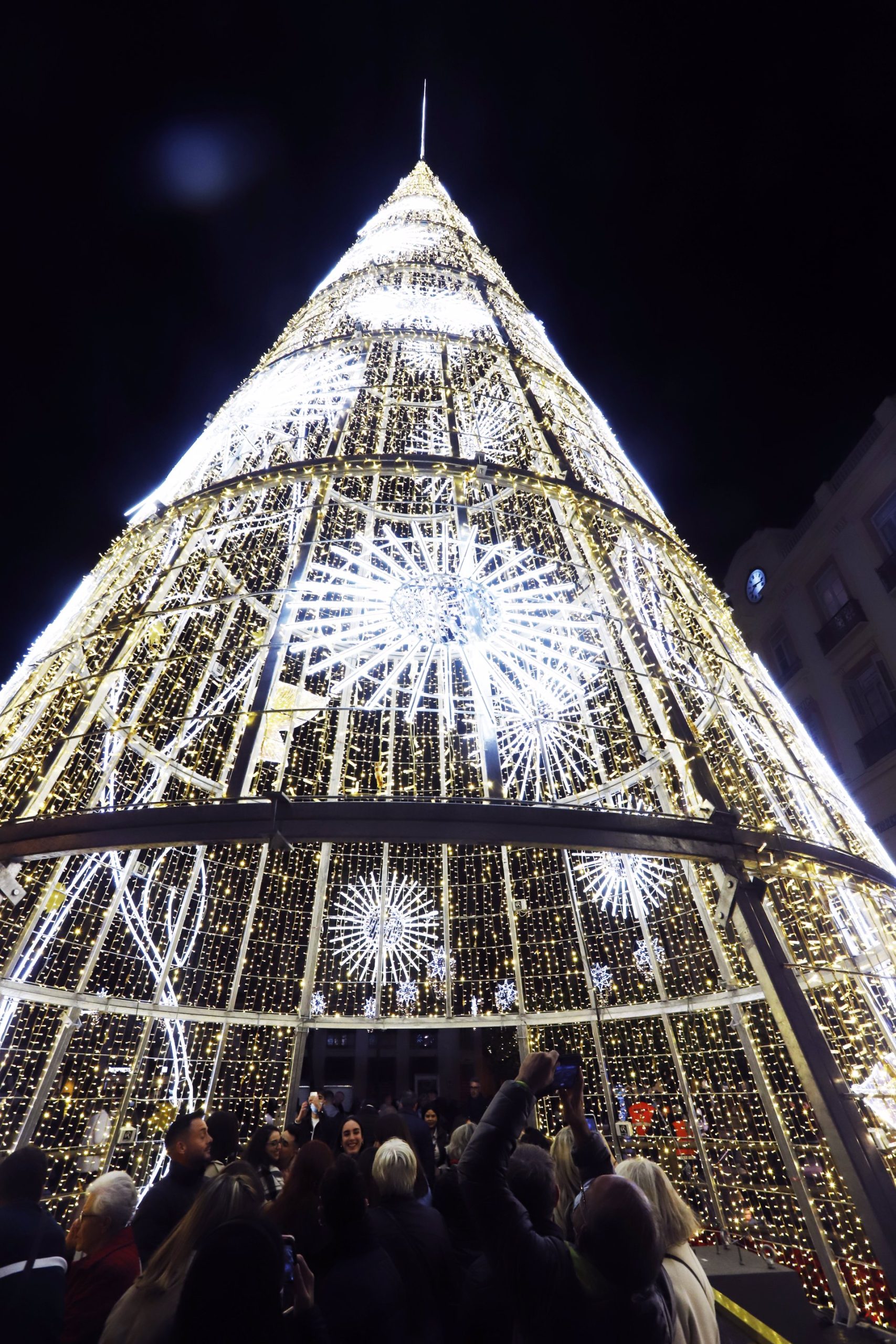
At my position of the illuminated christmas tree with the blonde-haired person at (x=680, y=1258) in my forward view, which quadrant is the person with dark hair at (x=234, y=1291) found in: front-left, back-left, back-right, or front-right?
front-right

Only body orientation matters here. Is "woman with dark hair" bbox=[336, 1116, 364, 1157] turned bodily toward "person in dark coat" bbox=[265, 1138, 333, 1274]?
yes

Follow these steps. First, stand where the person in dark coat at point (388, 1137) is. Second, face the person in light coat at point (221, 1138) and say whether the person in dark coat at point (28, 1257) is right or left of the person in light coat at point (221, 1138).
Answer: left

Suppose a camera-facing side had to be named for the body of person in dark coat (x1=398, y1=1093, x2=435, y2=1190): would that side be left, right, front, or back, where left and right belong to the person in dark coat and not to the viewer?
back

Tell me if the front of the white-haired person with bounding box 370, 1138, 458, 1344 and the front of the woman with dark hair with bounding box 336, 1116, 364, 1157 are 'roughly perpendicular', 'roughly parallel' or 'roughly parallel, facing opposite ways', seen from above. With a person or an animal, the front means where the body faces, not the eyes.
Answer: roughly parallel, facing opposite ways

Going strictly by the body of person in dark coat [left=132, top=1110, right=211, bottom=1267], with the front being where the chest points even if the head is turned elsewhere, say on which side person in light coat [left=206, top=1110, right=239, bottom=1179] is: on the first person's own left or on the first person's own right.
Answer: on the first person's own left

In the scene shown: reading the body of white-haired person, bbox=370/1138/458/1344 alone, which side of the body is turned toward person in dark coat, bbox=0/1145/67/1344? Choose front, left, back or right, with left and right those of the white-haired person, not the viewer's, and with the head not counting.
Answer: left

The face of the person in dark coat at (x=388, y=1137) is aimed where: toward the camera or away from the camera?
away from the camera

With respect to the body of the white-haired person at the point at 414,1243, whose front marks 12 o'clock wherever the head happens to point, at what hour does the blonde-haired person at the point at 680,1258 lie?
the blonde-haired person at the point at 680,1258 is roughly at 4 o'clock from the white-haired person at the point at 414,1243.

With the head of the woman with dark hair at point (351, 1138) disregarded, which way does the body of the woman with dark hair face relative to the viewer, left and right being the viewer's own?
facing the viewer

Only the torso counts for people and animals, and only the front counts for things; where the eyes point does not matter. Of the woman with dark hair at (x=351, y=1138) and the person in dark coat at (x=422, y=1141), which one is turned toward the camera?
the woman with dark hair

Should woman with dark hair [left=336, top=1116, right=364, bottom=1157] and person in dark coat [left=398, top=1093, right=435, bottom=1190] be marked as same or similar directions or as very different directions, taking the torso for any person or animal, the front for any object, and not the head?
very different directions

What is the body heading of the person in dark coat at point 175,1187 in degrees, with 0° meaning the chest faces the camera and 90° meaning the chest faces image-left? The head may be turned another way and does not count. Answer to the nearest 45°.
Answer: approximately 270°

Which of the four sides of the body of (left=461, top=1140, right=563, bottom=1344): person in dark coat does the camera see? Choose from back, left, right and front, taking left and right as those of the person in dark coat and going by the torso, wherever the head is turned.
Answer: back
